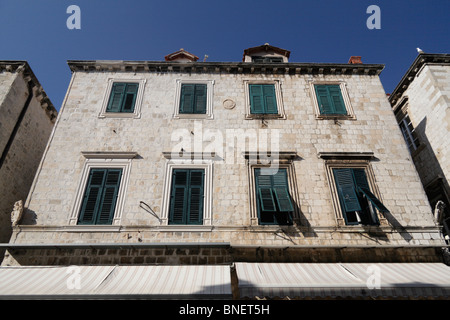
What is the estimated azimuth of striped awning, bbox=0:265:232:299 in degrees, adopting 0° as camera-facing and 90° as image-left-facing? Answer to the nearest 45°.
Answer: approximately 0°

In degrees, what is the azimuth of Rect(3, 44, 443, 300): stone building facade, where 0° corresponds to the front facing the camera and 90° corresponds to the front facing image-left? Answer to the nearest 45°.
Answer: approximately 0°

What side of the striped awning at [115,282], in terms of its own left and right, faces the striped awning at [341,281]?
left

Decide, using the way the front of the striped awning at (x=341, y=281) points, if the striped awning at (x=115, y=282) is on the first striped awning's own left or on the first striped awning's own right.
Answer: on the first striped awning's own right

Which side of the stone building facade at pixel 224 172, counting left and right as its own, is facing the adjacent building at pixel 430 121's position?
left

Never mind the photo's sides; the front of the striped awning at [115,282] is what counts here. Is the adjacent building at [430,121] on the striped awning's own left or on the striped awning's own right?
on the striped awning's own left
